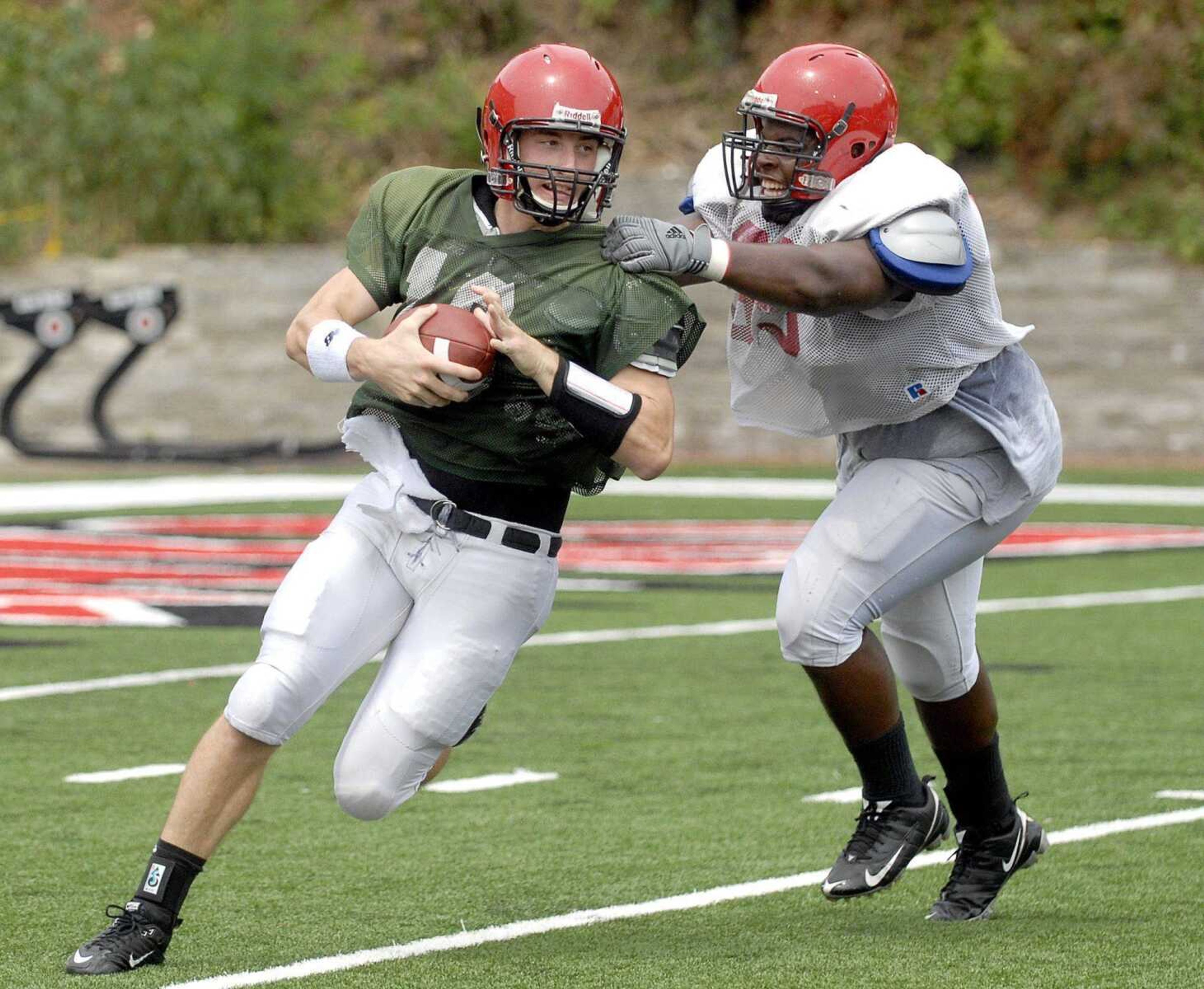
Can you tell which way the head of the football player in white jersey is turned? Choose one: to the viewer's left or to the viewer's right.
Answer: to the viewer's left

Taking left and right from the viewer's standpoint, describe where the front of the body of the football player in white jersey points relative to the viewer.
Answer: facing the viewer and to the left of the viewer

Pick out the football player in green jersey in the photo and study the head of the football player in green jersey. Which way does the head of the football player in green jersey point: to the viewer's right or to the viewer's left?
to the viewer's right

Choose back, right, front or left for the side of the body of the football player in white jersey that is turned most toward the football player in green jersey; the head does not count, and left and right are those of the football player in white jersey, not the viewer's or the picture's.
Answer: front
